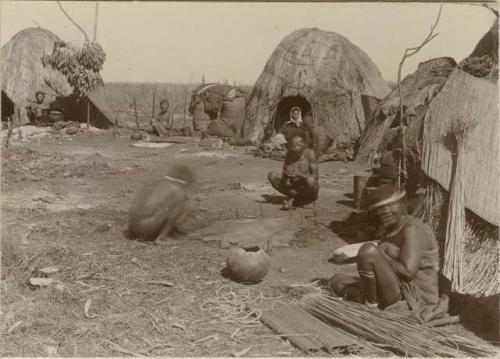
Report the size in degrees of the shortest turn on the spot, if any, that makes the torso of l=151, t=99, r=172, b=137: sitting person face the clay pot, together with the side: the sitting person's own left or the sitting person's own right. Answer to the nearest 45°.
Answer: approximately 45° to the sitting person's own left

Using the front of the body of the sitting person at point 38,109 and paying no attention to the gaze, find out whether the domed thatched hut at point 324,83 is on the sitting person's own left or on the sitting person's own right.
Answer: on the sitting person's own left

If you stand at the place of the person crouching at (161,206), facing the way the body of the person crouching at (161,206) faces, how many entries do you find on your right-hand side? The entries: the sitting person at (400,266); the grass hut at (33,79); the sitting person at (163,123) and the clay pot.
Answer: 2

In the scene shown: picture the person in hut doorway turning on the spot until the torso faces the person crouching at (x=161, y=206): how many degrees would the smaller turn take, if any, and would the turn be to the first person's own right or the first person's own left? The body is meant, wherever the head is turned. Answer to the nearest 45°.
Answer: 0° — they already face them

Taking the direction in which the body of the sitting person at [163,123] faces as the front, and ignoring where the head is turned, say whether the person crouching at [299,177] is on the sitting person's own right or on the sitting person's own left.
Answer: on the sitting person's own left

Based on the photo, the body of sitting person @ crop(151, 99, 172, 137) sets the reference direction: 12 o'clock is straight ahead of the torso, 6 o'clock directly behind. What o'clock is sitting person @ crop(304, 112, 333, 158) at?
sitting person @ crop(304, 112, 333, 158) is roughly at 9 o'clock from sitting person @ crop(151, 99, 172, 137).

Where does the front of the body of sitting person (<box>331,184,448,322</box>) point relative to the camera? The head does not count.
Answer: to the viewer's left

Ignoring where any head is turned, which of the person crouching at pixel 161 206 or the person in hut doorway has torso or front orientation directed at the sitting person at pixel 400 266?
the person in hut doorway

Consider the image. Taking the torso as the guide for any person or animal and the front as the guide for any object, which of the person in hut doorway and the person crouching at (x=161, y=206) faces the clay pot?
the person in hut doorway

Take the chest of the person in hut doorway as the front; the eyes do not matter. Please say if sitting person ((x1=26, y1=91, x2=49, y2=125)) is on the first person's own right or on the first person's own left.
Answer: on the first person's own right

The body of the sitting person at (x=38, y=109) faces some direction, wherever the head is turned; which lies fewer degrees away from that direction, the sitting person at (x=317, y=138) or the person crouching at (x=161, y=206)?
the person crouching

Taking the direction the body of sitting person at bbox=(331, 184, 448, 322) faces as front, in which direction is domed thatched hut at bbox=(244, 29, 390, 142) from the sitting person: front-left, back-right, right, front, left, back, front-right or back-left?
right

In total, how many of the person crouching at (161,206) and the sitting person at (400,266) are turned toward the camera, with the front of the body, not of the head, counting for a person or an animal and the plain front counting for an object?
0

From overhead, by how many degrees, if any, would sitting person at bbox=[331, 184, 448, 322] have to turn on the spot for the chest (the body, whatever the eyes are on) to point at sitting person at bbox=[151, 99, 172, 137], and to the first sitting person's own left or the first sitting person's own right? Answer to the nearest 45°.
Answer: approximately 45° to the first sitting person's own right
